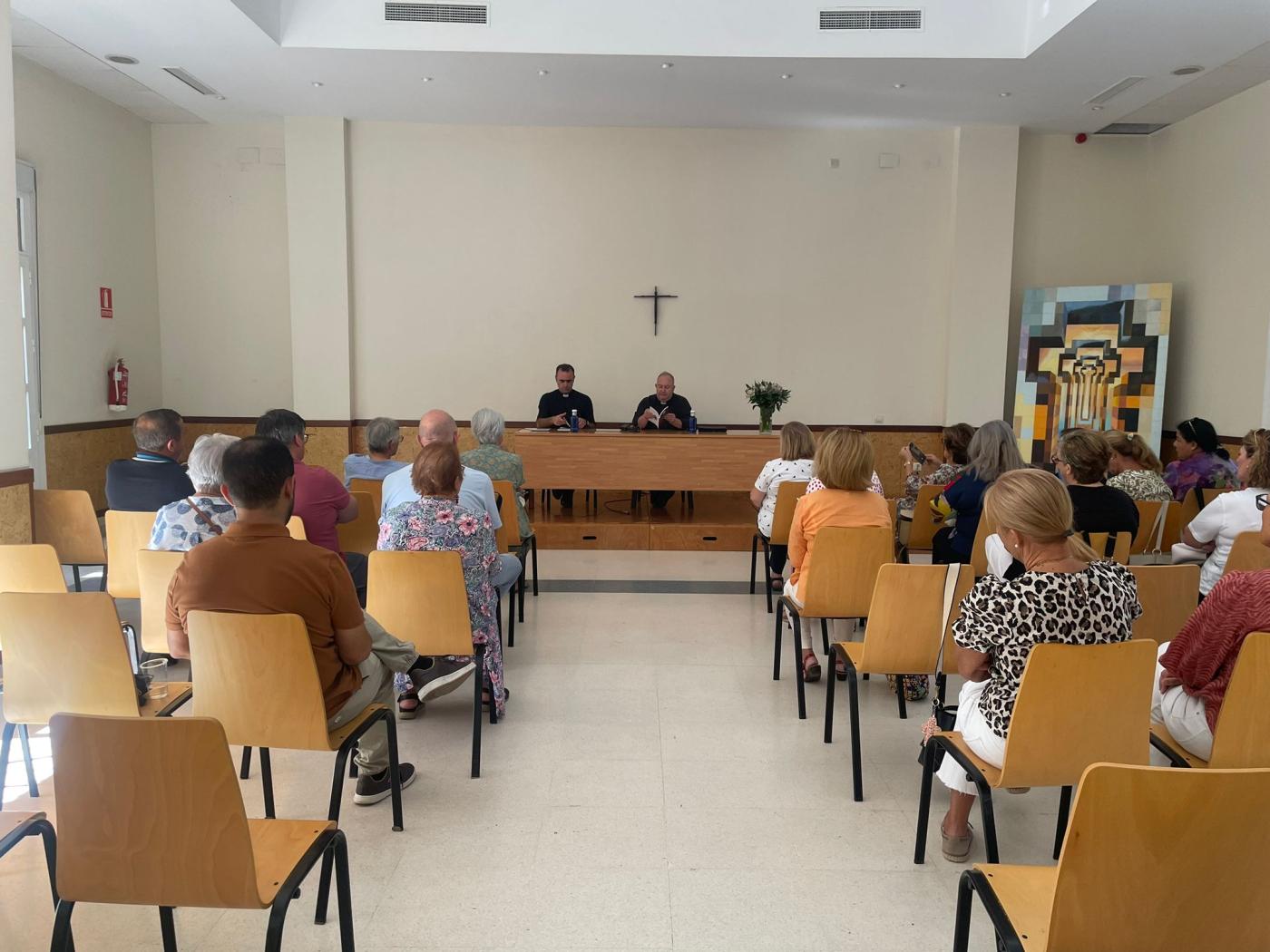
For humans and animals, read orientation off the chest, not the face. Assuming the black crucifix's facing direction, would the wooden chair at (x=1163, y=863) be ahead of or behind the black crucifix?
ahead

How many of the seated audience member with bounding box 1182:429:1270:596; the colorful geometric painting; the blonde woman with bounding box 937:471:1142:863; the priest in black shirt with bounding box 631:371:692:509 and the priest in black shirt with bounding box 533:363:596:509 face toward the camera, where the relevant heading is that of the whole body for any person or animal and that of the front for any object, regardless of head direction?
3

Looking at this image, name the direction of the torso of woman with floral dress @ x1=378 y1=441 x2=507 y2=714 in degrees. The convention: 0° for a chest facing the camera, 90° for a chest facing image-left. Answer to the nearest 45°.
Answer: approximately 180°

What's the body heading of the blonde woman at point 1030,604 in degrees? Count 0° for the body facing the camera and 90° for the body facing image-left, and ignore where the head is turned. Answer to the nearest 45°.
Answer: approximately 135°

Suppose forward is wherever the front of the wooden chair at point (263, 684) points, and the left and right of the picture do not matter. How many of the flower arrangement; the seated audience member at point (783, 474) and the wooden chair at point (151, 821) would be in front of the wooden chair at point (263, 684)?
2

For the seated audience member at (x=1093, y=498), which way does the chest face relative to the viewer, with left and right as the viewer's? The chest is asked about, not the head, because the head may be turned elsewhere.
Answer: facing away from the viewer and to the left of the viewer

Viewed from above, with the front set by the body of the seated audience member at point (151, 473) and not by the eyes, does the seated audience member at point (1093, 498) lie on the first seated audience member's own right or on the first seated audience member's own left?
on the first seated audience member's own right

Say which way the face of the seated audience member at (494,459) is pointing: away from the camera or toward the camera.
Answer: away from the camera

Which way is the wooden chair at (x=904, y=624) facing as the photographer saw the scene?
facing away from the viewer and to the left of the viewer

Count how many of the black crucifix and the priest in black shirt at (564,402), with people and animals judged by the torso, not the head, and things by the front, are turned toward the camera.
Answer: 2

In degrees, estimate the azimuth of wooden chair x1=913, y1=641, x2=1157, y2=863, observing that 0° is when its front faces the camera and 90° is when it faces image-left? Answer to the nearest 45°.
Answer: approximately 135°

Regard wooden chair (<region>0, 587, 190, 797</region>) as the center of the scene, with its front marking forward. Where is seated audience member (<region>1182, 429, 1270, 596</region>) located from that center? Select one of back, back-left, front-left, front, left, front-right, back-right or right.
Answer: front-right

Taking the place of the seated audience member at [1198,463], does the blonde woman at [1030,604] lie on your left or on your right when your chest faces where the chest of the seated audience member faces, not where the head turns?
on your left

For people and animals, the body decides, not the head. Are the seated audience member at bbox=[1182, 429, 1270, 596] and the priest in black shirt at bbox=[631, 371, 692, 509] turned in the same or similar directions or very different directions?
very different directions

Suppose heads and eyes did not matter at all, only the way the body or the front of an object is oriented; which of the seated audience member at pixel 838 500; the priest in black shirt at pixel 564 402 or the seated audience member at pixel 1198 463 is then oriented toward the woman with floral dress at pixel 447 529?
the priest in black shirt

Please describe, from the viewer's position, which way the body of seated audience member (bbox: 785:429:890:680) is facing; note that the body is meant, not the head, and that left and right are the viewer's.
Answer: facing away from the viewer

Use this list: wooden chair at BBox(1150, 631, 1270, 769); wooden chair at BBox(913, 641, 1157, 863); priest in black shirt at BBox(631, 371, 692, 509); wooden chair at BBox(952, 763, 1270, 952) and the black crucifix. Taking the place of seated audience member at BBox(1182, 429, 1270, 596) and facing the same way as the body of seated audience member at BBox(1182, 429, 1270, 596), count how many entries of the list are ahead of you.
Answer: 2

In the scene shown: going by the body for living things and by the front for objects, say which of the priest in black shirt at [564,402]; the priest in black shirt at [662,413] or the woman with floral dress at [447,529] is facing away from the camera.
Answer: the woman with floral dress

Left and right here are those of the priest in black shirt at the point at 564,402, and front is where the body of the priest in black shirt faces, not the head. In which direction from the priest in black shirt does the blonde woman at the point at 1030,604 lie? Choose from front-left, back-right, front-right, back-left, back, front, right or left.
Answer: front
